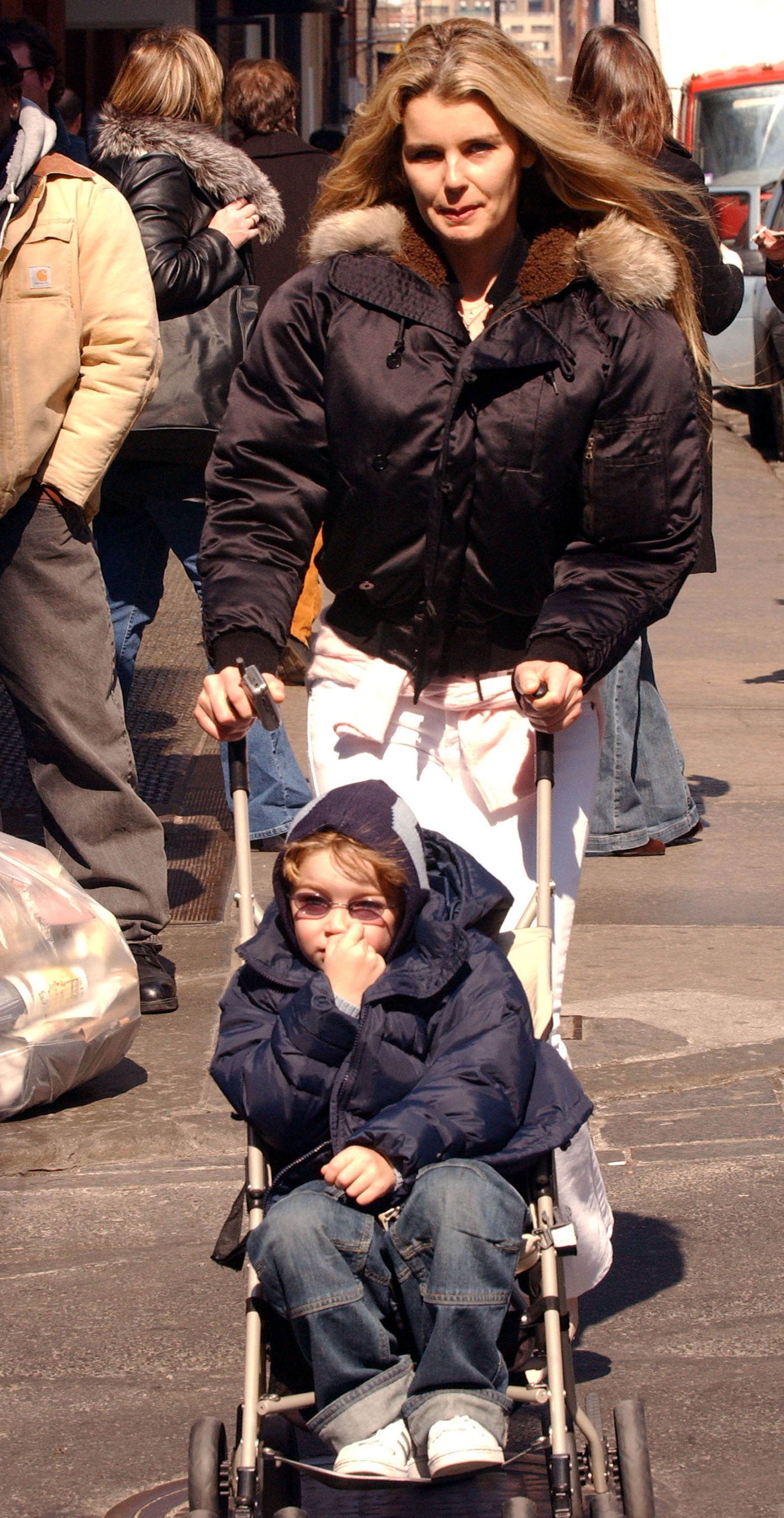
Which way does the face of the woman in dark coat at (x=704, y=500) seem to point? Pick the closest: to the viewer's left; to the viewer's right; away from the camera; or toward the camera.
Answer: away from the camera

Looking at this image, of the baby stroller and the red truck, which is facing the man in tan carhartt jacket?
the red truck

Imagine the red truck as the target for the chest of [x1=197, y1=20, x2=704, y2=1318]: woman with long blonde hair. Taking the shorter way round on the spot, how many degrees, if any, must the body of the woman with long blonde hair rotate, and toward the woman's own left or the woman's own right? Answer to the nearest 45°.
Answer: approximately 180°

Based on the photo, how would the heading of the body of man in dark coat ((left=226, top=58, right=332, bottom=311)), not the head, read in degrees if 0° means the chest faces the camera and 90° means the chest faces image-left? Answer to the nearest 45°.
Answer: approximately 180°

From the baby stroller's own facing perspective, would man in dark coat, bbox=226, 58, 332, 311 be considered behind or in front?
behind

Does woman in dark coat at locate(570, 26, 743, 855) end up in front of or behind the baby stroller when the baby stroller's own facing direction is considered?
behind

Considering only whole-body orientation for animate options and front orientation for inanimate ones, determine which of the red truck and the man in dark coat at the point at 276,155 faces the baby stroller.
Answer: the red truck

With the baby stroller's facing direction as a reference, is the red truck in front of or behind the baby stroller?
behind

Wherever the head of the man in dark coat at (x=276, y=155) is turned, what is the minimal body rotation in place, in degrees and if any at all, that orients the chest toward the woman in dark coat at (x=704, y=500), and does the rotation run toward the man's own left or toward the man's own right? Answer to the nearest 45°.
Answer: approximately 135° to the man's own right

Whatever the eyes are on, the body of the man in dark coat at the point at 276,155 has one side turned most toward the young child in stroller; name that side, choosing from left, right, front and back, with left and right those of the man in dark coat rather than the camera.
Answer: back

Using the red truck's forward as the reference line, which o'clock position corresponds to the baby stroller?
The baby stroller is roughly at 12 o'clock from the red truck.

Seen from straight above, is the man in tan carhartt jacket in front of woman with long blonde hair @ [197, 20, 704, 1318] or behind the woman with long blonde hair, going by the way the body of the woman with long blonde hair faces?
behind

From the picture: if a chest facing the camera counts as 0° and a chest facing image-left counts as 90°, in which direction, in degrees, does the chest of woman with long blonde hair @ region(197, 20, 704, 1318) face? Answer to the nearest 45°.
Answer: approximately 0°

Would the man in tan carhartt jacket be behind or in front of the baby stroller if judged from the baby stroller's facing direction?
behind

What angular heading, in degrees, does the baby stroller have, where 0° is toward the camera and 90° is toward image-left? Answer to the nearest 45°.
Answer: approximately 0°
